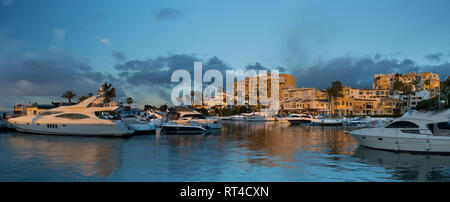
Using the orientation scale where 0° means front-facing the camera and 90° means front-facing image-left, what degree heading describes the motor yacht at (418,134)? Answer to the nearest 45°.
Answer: approximately 90°

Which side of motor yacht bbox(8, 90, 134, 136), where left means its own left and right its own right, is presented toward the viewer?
left

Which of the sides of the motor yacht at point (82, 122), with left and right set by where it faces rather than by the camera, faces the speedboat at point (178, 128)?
back

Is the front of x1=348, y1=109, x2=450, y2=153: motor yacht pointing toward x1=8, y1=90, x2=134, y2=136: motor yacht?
yes
